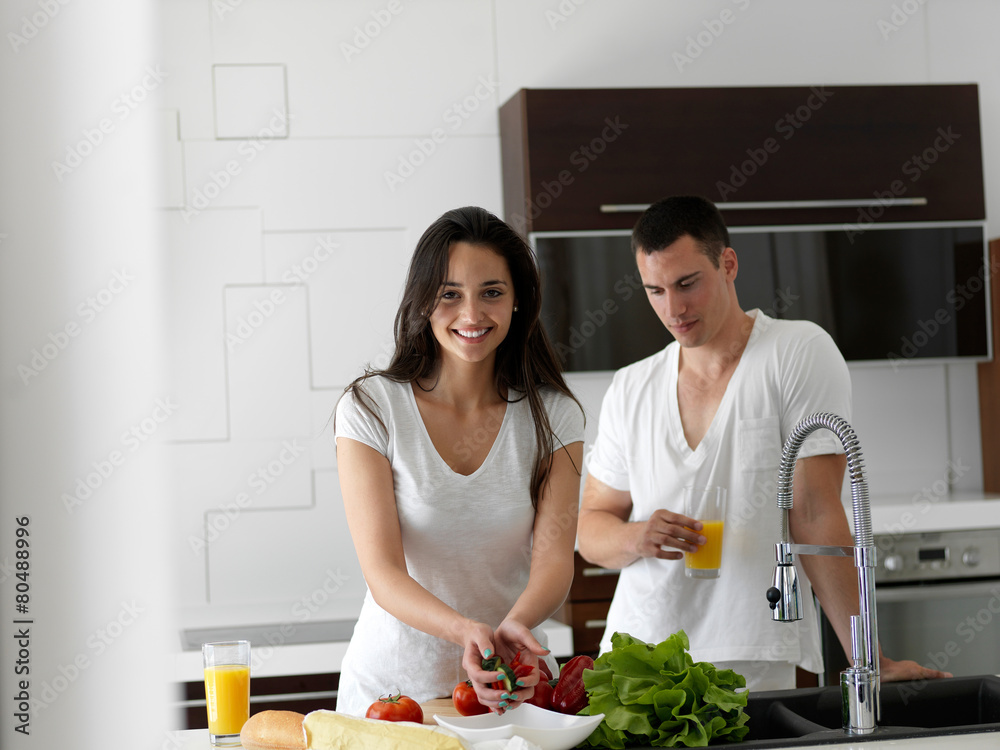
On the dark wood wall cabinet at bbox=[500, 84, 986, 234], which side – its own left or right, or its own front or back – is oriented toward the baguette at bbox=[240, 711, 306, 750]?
front

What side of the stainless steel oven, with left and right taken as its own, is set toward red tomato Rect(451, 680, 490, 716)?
front

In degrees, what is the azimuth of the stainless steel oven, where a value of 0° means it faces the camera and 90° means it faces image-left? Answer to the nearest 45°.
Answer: approximately 0°

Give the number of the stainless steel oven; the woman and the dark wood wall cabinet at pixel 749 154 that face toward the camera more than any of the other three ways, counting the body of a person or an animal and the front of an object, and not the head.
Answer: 3

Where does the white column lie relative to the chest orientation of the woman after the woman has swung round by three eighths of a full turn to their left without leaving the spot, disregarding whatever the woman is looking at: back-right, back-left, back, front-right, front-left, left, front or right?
back-right

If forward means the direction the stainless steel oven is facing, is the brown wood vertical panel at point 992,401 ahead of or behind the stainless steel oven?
behind
